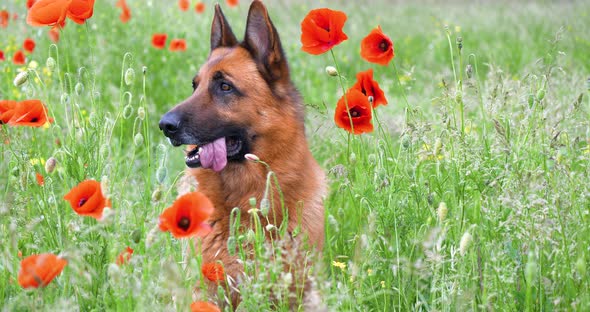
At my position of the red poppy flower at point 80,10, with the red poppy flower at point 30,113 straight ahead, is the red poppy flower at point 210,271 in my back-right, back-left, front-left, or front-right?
front-left

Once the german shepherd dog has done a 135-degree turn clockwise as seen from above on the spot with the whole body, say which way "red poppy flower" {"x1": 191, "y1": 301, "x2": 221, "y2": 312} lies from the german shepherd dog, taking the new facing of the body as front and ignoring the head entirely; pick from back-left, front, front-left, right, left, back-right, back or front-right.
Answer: back

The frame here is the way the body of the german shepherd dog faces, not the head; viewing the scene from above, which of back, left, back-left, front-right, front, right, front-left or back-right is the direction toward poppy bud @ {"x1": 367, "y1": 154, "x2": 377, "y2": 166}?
left

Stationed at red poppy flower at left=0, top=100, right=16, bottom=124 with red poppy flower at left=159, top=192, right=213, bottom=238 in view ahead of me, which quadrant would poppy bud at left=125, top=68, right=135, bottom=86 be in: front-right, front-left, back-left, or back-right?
front-left

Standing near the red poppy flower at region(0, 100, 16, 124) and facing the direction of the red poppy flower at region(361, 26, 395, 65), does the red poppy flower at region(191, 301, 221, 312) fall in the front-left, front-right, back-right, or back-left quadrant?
front-right

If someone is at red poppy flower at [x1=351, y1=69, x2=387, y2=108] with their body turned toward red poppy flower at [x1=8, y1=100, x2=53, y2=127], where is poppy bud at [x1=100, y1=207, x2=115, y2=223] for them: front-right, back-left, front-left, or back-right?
front-left

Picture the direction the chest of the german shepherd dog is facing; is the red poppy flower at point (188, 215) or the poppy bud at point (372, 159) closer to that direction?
the red poppy flower

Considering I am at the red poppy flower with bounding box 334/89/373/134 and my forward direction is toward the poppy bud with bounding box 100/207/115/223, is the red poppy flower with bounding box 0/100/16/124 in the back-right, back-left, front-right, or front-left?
front-right

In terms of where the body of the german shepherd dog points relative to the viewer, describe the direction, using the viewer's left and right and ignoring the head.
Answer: facing the viewer and to the left of the viewer

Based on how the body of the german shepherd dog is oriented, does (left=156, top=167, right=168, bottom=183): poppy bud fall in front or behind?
in front
